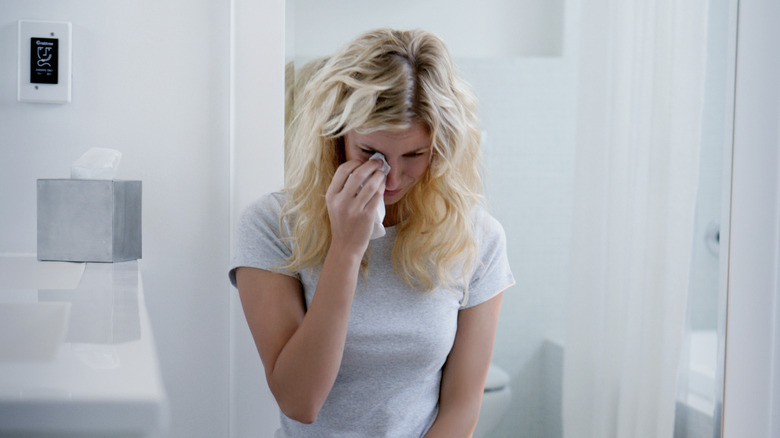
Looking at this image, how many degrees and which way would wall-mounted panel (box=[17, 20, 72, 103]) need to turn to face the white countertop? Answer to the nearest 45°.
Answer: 0° — it already faces it

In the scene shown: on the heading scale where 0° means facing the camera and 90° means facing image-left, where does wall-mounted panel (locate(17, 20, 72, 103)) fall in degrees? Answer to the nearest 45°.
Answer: approximately 0°

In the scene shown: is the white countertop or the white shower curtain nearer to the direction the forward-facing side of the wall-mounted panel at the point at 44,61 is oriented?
the white countertop
